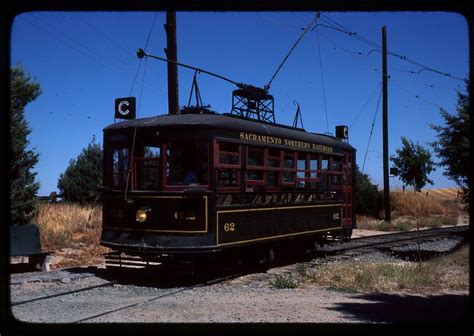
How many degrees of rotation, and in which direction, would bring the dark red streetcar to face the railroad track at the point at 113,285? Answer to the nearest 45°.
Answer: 0° — it already faces it

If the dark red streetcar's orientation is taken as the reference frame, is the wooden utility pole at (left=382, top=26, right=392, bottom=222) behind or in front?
behind

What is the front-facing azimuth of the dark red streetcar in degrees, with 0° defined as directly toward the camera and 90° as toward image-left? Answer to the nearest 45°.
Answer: approximately 45°

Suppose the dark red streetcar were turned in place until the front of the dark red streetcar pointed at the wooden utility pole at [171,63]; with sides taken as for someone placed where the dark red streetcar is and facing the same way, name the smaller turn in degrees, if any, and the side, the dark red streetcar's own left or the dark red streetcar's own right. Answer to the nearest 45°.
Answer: approximately 135° to the dark red streetcar's own right

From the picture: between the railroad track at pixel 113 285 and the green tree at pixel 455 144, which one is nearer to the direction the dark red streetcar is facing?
the railroad track

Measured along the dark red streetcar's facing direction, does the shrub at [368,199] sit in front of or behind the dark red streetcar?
behind

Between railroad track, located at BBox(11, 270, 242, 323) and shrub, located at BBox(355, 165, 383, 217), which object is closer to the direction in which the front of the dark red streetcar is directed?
the railroad track

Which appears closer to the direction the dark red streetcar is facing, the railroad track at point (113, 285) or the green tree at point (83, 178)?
the railroad track
